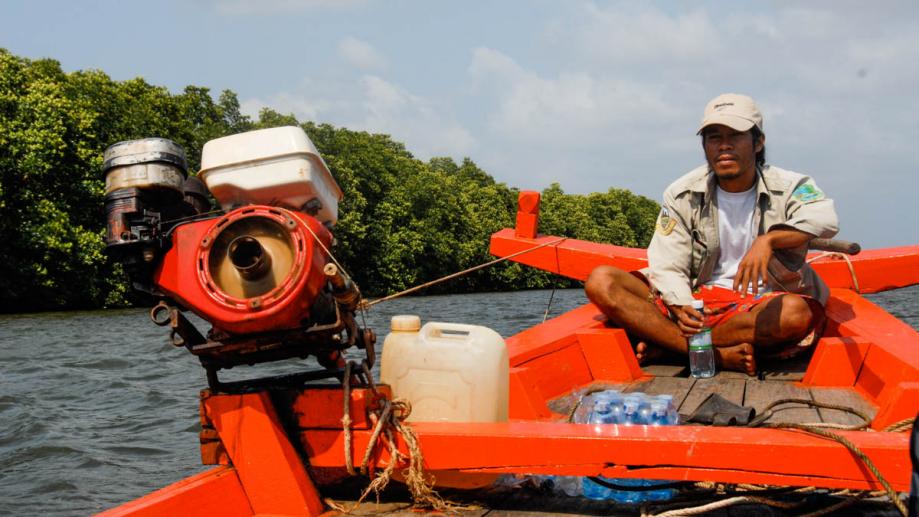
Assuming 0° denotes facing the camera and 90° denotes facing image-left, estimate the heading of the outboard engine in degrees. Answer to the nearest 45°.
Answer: approximately 0°

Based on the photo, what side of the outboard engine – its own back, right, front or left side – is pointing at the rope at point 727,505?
left

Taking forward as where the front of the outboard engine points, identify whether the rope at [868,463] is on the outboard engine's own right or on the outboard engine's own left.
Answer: on the outboard engine's own left

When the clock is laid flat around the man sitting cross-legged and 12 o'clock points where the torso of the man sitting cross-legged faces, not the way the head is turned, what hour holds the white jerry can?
The white jerry can is roughly at 1 o'clock from the man sitting cross-legged.

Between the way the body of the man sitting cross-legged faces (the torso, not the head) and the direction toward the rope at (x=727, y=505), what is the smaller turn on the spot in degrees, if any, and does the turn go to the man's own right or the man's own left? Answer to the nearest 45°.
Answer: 0° — they already face it

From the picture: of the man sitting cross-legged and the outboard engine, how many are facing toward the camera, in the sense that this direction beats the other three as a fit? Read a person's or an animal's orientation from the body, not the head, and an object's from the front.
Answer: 2

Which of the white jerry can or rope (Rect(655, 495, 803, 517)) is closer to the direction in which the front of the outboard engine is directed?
the rope

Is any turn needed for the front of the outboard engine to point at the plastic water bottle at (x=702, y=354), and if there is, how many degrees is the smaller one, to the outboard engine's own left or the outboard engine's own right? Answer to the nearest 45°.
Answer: approximately 135° to the outboard engine's own left
